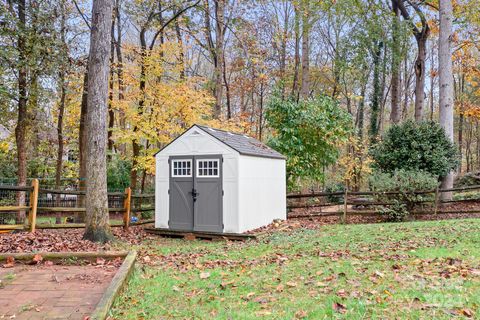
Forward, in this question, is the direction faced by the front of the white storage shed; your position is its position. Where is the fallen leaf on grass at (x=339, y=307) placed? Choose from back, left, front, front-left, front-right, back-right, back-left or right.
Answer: front-left

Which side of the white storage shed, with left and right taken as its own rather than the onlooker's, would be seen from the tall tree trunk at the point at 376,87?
back

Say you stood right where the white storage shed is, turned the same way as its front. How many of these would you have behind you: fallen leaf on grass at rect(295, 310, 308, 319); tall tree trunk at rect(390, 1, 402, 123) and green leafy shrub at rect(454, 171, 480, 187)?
2

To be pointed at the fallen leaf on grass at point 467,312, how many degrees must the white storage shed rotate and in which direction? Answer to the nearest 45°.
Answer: approximately 45° to its left

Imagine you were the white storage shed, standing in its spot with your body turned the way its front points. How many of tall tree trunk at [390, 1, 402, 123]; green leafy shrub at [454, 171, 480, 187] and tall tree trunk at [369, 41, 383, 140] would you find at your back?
3

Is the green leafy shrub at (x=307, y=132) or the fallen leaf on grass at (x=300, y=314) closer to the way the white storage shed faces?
the fallen leaf on grass

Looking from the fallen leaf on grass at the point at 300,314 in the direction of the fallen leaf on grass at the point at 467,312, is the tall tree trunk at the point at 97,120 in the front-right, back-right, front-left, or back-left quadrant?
back-left

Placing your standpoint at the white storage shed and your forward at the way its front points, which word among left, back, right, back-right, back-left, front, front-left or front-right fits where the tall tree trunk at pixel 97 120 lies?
front

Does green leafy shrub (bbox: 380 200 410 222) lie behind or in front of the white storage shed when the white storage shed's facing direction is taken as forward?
behind

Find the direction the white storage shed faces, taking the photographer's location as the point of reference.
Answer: facing the viewer and to the left of the viewer

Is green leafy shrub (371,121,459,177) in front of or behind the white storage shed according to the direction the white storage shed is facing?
behind

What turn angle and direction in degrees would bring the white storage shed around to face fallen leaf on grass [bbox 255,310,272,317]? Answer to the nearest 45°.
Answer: approximately 45° to its left

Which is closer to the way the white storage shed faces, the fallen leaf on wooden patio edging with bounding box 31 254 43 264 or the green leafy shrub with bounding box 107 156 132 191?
the fallen leaf on wooden patio edging

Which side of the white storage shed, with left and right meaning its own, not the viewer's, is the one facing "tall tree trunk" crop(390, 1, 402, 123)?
back

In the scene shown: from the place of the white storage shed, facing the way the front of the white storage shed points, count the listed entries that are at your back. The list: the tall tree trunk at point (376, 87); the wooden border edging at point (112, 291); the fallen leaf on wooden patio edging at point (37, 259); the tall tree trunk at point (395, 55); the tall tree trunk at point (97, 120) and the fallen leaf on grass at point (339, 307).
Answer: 2

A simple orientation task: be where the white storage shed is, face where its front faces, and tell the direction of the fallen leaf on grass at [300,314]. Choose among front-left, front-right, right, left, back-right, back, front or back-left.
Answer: front-left
